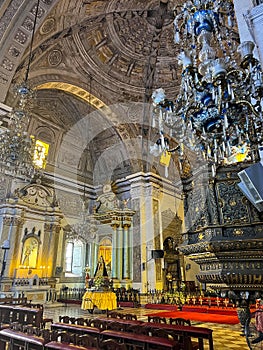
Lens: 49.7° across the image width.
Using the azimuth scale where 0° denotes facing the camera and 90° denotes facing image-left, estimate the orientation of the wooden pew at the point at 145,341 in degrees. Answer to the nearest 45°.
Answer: approximately 225°

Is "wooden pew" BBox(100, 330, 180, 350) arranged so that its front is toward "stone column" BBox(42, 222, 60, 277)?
no

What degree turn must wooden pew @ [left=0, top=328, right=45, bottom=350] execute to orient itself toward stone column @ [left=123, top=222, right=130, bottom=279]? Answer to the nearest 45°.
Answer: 0° — it already faces it

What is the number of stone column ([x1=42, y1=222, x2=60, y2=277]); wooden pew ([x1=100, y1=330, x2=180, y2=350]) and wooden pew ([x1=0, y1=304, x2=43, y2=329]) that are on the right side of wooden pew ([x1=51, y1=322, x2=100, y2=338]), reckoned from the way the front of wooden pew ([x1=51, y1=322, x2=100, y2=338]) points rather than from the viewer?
1

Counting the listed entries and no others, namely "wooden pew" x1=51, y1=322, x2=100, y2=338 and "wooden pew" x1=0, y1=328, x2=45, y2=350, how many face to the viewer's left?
0

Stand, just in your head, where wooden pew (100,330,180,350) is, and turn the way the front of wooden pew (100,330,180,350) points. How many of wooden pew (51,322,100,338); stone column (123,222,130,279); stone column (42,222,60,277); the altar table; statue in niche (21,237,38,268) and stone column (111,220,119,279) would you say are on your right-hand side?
0

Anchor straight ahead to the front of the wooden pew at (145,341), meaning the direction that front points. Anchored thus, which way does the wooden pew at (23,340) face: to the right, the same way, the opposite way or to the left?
the same way

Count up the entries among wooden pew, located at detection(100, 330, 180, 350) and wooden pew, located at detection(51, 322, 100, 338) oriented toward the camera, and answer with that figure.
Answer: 0

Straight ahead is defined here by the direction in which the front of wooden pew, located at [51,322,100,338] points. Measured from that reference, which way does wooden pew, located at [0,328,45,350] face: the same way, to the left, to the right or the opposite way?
the same way

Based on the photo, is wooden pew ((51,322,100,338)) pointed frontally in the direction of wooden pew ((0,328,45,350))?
no

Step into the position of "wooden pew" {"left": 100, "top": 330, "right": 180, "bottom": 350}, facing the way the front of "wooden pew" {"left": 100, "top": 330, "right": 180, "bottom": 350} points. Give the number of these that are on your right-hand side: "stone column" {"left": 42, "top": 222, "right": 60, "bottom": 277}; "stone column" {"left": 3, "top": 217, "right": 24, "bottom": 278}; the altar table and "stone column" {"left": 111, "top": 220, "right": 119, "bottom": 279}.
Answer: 0

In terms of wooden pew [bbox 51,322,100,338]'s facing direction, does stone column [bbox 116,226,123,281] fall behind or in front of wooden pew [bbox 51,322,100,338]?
in front

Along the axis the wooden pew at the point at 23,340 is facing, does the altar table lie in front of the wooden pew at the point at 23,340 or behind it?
in front

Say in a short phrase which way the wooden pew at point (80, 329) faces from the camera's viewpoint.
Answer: facing away from the viewer and to the right of the viewer

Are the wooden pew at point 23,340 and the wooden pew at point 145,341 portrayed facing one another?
no

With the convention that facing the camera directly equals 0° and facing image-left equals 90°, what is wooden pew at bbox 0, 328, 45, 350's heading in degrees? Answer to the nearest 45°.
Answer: approximately 225°

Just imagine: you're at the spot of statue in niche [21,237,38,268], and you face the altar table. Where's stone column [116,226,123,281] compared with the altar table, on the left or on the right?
left
